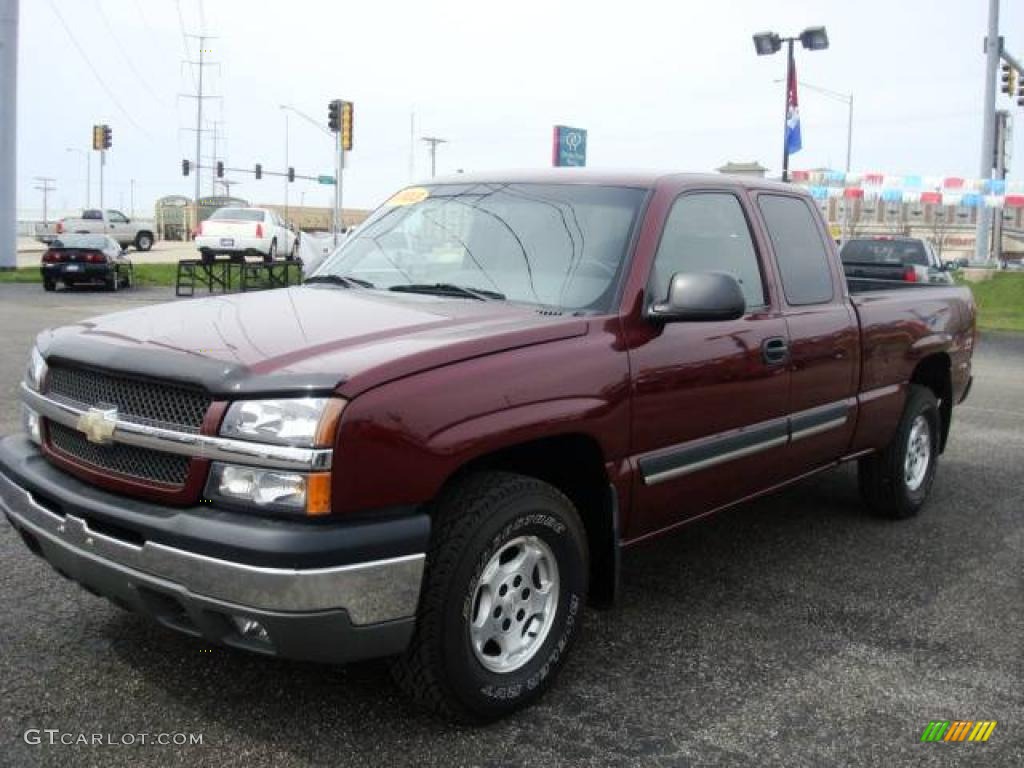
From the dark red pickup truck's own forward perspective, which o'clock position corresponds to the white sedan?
The white sedan is roughly at 4 o'clock from the dark red pickup truck.

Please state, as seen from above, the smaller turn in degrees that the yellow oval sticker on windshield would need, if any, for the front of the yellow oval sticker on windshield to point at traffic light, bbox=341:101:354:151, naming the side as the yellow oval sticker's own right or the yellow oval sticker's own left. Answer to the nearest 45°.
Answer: approximately 135° to the yellow oval sticker's own right

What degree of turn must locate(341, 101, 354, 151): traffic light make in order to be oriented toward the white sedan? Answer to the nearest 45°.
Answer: approximately 90° to its right

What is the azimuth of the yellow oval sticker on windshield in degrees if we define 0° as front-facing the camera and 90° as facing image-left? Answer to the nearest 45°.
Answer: approximately 45°
